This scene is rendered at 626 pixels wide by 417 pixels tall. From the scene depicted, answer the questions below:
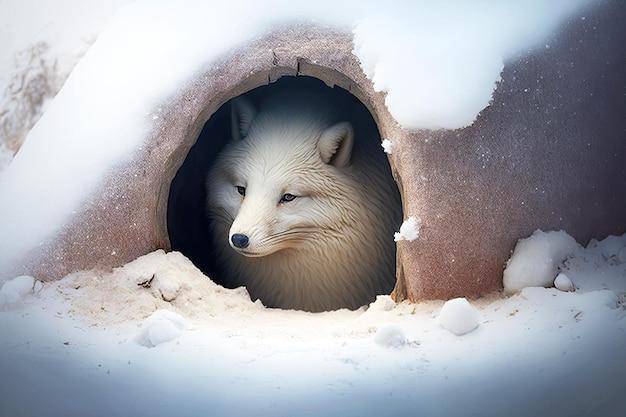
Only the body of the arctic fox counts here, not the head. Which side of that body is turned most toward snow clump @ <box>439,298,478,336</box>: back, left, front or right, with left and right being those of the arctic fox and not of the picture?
left

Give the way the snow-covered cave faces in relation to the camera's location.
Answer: facing the viewer

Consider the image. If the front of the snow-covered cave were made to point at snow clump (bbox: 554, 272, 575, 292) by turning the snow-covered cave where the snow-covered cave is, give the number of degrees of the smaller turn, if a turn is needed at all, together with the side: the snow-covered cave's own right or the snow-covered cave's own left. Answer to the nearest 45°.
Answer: approximately 90° to the snow-covered cave's own left

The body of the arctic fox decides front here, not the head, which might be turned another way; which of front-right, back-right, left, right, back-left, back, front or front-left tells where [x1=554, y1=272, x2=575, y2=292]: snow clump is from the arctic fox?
left

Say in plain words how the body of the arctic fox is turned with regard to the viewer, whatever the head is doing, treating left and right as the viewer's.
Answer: facing the viewer and to the left of the viewer
